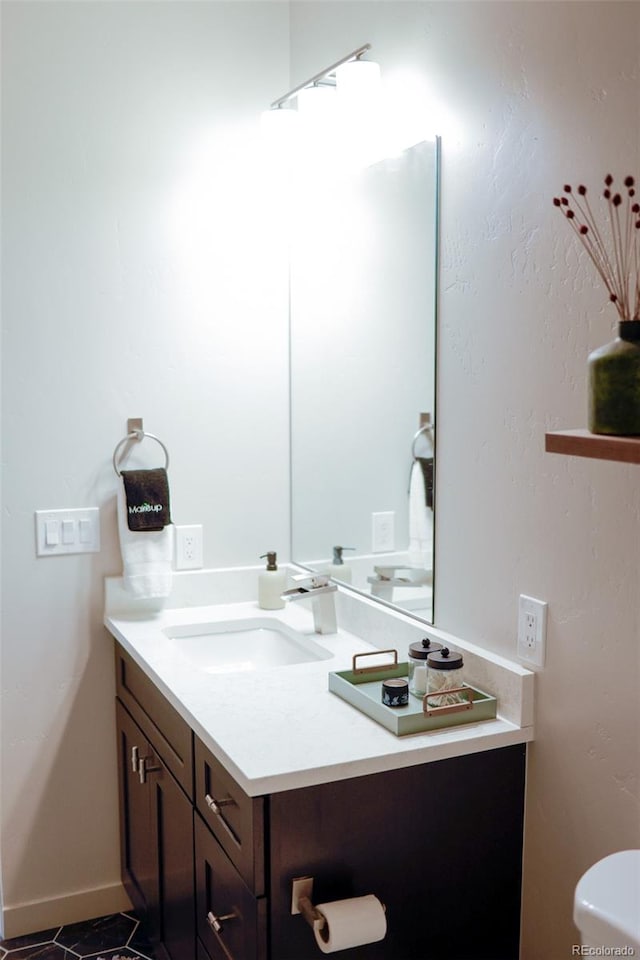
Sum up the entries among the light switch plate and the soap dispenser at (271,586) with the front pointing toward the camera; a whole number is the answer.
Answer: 1

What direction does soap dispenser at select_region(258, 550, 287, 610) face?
to the viewer's left
